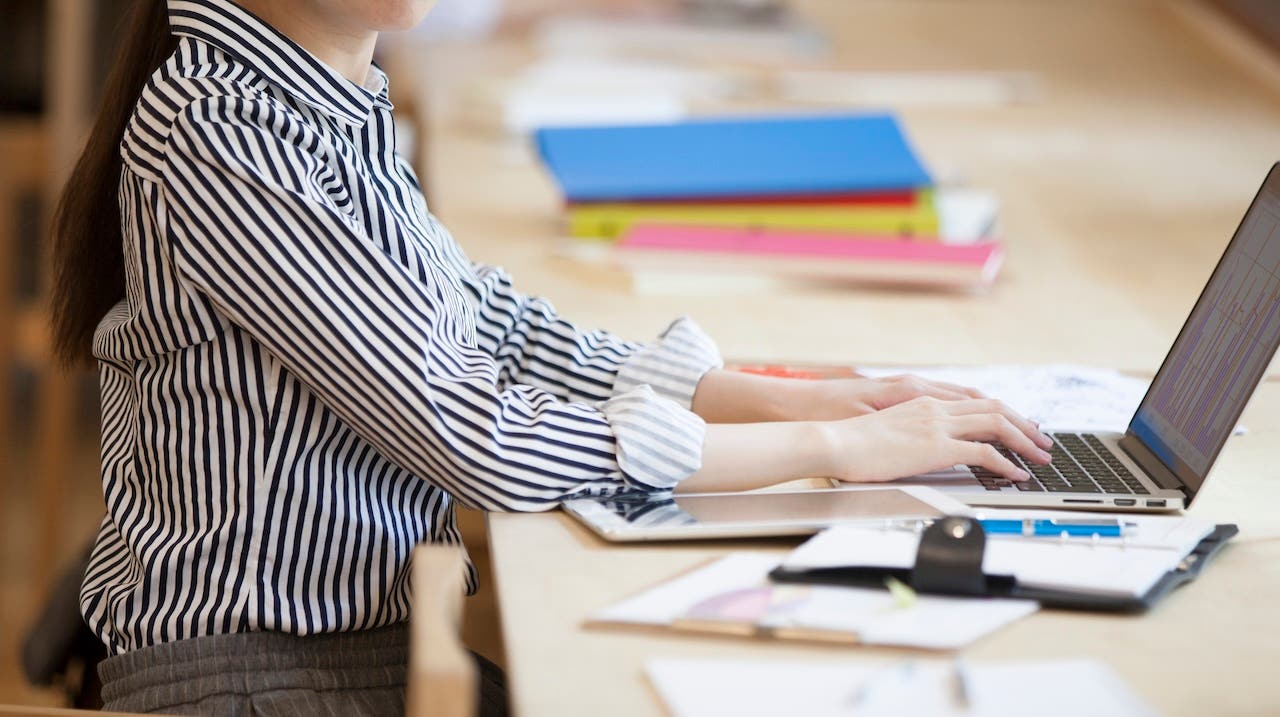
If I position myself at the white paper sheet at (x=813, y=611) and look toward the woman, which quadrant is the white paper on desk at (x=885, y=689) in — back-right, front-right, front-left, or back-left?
back-left

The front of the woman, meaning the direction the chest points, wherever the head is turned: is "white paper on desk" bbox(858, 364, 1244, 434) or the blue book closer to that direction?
the white paper on desk

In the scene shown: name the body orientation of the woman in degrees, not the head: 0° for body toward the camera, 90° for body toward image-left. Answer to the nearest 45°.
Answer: approximately 270°

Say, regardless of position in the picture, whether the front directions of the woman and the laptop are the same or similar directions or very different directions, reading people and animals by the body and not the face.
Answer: very different directions

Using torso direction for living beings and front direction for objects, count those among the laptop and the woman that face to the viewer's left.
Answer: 1

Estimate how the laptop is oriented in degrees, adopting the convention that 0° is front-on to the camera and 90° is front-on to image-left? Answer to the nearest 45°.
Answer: approximately 90°

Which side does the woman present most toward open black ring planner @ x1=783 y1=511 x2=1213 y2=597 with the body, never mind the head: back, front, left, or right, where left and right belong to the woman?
front

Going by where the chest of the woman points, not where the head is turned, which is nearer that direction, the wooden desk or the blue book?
the wooden desk

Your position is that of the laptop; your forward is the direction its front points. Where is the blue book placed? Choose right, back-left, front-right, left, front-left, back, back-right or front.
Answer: front-right
